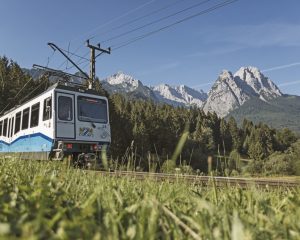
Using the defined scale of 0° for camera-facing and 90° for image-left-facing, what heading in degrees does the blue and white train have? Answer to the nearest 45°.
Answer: approximately 315°
